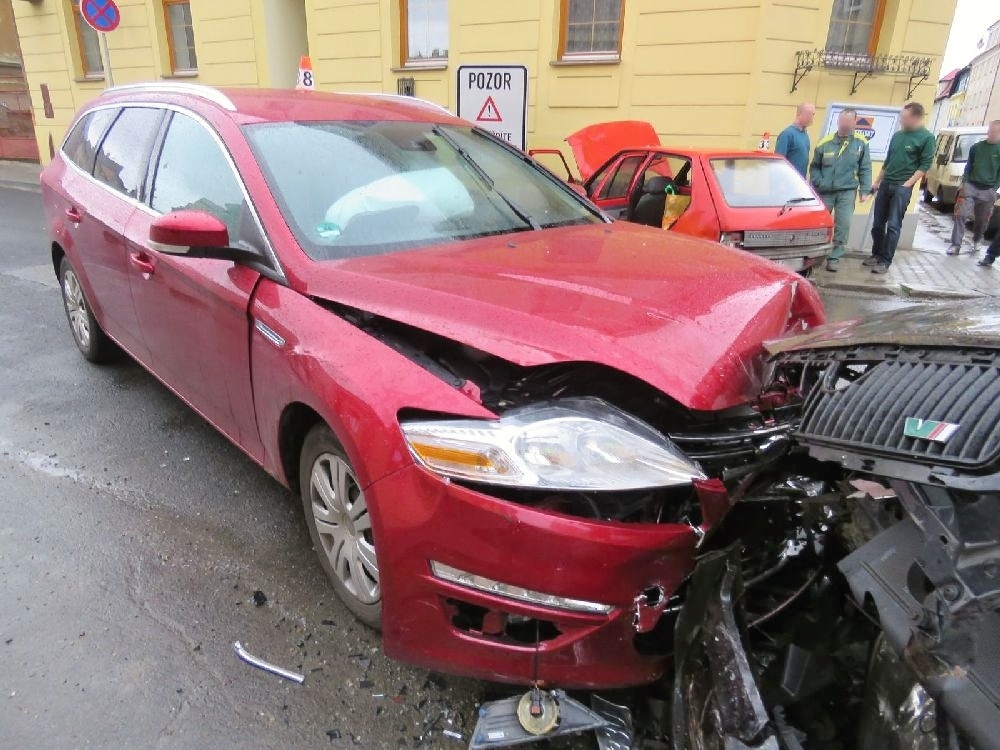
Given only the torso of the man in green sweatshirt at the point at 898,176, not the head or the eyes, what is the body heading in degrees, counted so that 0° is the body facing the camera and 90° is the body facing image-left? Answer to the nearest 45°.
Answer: approximately 45°

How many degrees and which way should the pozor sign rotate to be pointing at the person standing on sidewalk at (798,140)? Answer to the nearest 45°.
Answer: approximately 90° to its left

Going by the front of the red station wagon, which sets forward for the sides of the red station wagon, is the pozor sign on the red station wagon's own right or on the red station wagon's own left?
on the red station wagon's own left

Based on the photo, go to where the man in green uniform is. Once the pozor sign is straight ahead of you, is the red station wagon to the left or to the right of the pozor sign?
left

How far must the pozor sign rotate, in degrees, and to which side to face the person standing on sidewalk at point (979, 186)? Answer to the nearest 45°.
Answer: approximately 90° to its left
